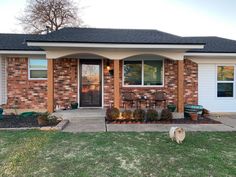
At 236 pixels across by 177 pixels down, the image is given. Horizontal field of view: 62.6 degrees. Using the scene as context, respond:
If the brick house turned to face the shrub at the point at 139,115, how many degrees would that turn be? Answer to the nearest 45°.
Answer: approximately 45° to its left

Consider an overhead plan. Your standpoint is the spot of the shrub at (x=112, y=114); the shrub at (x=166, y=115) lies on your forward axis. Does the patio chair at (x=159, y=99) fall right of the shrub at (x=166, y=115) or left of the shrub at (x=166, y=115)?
left

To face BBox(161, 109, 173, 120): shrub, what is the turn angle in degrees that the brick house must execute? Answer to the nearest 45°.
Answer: approximately 45° to its left

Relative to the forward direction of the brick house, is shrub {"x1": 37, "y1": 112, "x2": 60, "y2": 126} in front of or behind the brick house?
in front

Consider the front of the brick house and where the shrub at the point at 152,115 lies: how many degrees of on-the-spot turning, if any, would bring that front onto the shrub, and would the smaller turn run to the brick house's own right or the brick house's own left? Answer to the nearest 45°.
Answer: approximately 45° to the brick house's own left

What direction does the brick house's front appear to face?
toward the camera

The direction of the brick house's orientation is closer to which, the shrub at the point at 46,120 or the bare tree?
the shrub

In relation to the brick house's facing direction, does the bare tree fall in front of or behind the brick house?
behind

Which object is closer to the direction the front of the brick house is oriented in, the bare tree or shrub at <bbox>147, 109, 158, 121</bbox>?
the shrub

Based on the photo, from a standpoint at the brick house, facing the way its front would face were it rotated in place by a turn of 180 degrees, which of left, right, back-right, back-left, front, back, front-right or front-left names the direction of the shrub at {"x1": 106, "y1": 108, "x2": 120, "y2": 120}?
back

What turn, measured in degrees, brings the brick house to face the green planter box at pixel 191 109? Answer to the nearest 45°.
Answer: approximately 90° to its left
